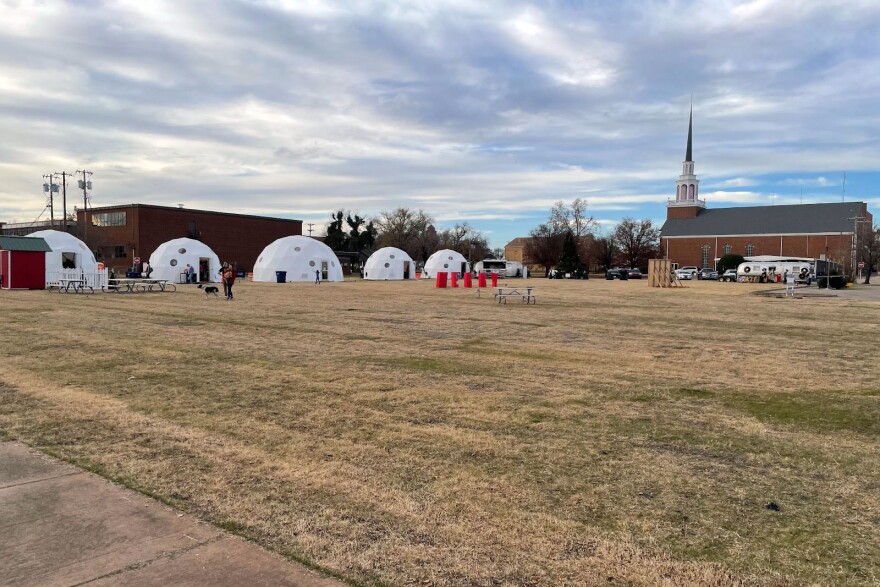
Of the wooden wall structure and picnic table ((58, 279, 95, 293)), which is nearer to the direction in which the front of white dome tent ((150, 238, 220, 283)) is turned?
the wooden wall structure

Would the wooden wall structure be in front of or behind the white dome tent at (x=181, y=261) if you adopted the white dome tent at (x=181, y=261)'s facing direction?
in front

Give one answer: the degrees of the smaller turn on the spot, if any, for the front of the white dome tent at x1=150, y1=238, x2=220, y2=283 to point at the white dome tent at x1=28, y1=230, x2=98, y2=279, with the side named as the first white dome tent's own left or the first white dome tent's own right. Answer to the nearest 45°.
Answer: approximately 90° to the first white dome tent's own right

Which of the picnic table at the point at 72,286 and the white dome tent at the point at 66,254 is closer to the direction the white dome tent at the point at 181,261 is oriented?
the picnic table

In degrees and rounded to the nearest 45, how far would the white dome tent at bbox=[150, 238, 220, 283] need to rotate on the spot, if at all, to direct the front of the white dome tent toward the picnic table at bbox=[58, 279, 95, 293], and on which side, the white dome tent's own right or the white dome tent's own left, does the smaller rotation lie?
approximately 45° to the white dome tent's own right

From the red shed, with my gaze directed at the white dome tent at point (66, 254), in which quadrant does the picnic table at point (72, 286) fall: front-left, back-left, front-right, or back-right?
back-right

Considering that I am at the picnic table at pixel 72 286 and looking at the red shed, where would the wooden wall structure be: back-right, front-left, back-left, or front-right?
back-right

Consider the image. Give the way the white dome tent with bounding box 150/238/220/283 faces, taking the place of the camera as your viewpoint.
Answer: facing the viewer and to the right of the viewer

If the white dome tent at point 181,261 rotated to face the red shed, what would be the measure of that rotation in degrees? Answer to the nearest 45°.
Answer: approximately 90° to its right
